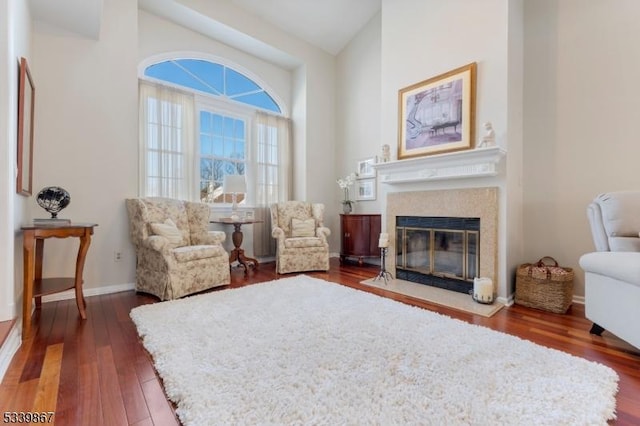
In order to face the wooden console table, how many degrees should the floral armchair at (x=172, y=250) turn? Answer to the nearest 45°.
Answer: approximately 90° to its right

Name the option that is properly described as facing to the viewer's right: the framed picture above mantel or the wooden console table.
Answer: the wooden console table

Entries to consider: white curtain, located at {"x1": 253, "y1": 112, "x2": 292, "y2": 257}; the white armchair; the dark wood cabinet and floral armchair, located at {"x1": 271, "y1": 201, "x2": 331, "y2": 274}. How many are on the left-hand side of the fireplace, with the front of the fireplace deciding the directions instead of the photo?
1

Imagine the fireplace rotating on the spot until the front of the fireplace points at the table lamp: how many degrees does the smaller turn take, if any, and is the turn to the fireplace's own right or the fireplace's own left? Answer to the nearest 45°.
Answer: approximately 45° to the fireplace's own right

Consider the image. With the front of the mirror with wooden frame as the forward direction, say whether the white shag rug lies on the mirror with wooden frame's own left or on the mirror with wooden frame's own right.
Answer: on the mirror with wooden frame's own right

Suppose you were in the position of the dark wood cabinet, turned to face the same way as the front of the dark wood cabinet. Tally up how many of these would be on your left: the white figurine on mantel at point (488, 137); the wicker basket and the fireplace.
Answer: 3

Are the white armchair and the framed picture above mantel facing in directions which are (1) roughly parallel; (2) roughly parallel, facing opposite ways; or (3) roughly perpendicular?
roughly perpendicular

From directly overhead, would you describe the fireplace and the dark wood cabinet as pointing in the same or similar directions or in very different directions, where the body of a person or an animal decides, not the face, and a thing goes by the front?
same or similar directions

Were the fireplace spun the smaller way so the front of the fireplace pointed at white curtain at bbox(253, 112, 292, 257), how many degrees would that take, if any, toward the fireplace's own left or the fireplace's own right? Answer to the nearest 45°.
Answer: approximately 45° to the fireplace's own right

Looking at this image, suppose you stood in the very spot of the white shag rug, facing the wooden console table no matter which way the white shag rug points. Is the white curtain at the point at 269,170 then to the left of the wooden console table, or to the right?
right

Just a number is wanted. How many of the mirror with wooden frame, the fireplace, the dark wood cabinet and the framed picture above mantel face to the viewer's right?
1

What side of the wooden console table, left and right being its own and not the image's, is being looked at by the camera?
right

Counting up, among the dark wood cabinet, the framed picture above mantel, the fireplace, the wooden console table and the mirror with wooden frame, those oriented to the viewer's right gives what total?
2

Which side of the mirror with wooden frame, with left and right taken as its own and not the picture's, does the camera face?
right
